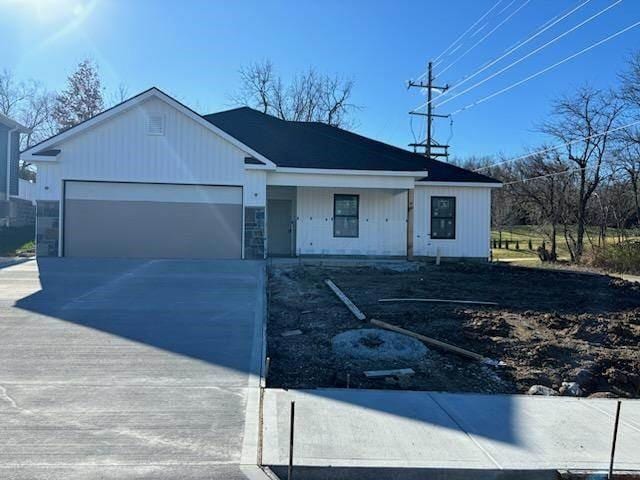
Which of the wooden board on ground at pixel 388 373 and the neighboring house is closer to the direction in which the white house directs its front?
the wooden board on ground

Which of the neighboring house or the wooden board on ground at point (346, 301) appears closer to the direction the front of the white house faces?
the wooden board on ground

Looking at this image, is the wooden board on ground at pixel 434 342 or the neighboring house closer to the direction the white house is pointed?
the wooden board on ground

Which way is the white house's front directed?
toward the camera

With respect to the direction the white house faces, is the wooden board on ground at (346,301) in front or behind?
in front

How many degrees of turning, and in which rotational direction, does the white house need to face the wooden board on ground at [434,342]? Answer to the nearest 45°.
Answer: approximately 45° to its left

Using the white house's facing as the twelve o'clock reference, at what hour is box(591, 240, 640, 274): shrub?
The shrub is roughly at 9 o'clock from the white house.

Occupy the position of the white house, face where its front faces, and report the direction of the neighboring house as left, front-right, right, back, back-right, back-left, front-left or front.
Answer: back-right

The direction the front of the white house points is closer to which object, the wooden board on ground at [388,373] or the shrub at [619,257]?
the wooden board on ground
